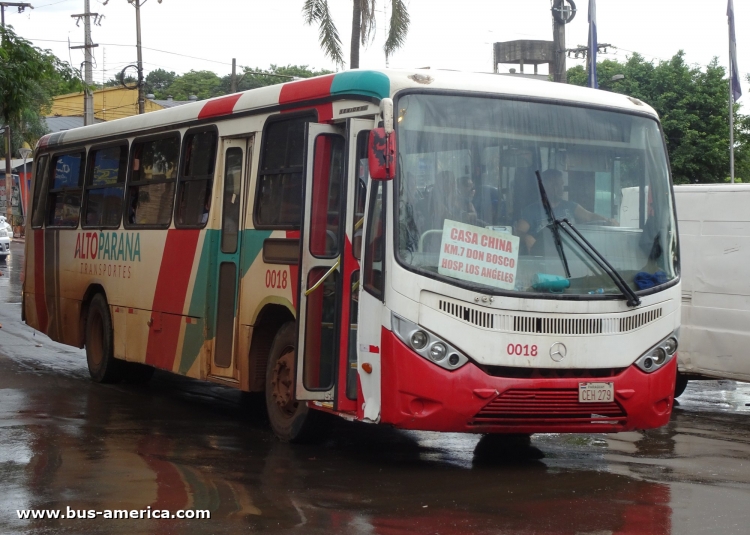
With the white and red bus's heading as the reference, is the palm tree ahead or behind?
behind

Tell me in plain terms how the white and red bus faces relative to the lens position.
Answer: facing the viewer and to the right of the viewer

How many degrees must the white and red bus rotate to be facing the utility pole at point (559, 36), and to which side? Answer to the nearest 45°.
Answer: approximately 135° to its left

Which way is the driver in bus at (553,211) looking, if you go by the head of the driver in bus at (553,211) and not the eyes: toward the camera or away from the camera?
toward the camera

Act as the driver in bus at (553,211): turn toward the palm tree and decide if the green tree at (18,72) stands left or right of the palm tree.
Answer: left

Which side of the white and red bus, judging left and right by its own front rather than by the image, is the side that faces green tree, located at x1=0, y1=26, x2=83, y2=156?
back

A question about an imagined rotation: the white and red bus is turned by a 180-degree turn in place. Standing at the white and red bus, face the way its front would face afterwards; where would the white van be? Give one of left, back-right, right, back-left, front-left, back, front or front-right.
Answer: right

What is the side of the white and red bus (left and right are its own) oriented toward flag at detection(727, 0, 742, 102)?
left

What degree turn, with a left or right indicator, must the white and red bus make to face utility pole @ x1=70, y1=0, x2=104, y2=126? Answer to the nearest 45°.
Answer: approximately 135° to its left
